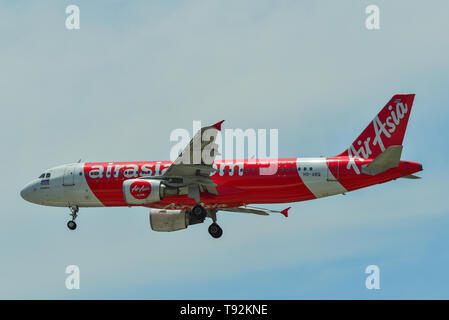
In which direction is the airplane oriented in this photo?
to the viewer's left
